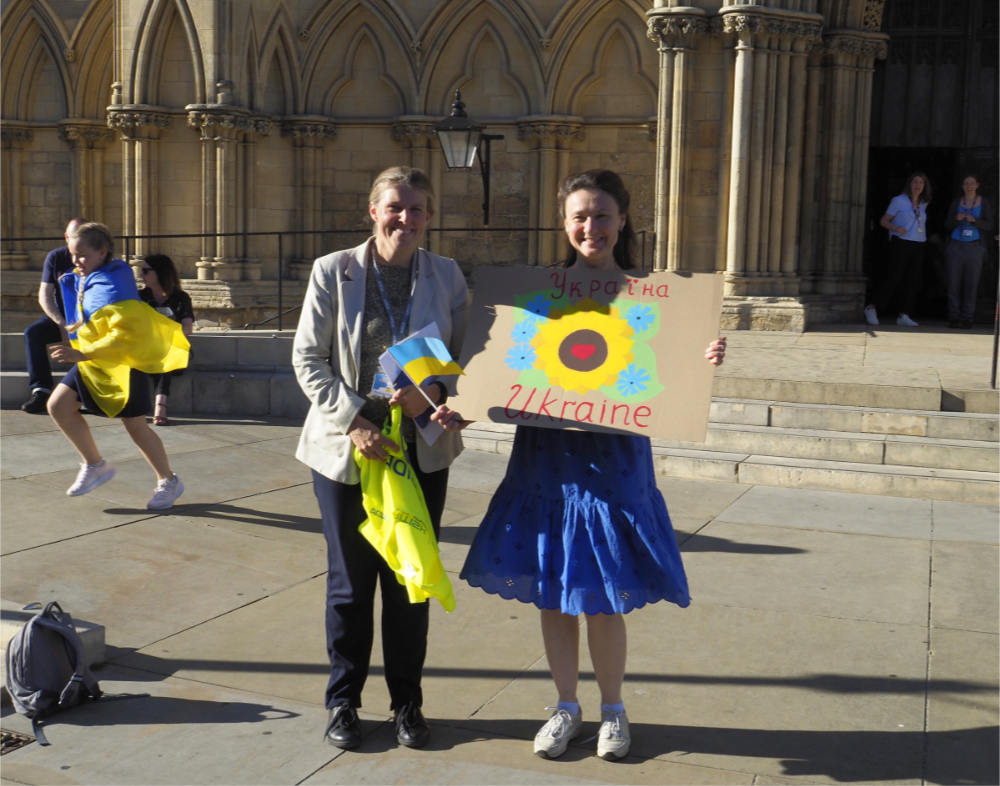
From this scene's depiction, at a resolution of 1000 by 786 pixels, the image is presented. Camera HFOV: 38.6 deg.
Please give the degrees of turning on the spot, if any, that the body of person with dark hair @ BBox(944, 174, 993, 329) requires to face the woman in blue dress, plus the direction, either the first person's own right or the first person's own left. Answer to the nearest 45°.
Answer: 0° — they already face them

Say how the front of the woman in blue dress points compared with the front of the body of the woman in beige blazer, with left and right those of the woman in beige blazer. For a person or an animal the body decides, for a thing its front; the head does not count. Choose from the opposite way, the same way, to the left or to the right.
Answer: the same way

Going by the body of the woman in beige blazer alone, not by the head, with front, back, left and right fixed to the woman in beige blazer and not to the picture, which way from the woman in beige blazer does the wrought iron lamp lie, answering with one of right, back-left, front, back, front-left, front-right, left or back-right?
back

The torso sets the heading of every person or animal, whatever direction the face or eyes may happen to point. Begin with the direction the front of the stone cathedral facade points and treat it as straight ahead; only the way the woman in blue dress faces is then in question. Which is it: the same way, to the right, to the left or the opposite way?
the same way

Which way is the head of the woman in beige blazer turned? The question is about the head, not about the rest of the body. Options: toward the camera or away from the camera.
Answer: toward the camera

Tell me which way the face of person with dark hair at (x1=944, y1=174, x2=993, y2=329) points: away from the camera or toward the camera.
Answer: toward the camera

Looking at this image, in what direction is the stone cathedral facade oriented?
toward the camera

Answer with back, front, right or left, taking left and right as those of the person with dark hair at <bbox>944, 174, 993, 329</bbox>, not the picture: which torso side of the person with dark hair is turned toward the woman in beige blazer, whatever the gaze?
front

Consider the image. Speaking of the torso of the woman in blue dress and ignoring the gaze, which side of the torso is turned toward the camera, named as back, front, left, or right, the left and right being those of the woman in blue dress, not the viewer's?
front

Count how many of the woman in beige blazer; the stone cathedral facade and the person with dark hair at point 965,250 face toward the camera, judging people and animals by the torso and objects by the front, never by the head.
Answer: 3

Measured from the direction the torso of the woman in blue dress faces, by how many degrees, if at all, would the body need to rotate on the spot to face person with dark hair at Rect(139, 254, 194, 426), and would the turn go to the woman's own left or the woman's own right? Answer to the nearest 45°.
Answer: approximately 135° to the woman's own right

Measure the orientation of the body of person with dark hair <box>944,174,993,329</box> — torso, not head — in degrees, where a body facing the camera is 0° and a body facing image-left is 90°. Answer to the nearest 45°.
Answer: approximately 0°

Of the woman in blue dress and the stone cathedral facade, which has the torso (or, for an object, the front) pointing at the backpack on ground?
the stone cathedral facade
